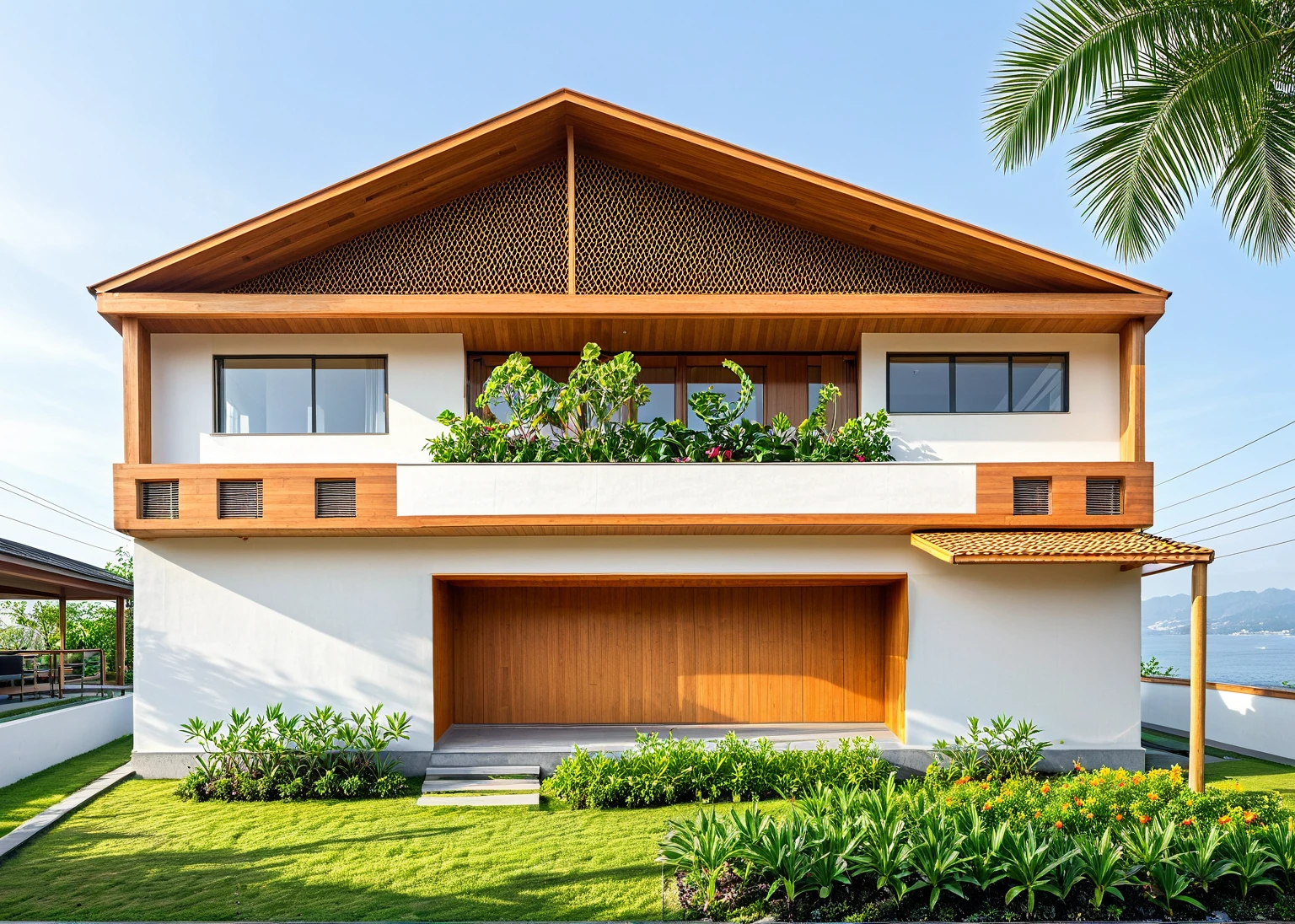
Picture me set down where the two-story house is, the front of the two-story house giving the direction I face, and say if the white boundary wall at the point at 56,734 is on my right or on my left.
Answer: on my right

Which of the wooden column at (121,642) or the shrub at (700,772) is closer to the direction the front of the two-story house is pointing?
the shrub

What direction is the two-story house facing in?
toward the camera

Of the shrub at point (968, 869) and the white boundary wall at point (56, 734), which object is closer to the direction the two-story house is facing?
the shrub
